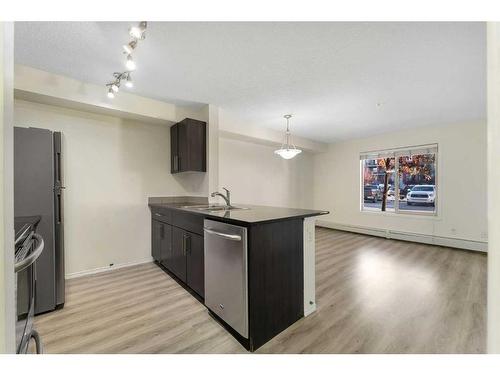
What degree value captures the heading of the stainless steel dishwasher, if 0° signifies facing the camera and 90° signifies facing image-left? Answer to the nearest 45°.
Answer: approximately 45°

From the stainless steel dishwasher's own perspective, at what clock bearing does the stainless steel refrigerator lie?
The stainless steel refrigerator is roughly at 2 o'clock from the stainless steel dishwasher.

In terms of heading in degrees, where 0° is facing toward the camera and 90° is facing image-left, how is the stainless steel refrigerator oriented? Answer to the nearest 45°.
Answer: approximately 270°

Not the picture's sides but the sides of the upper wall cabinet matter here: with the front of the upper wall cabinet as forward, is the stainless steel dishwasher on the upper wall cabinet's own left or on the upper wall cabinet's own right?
on the upper wall cabinet's own left

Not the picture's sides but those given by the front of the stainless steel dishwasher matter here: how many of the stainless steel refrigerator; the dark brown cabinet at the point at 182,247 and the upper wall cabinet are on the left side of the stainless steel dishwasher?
0

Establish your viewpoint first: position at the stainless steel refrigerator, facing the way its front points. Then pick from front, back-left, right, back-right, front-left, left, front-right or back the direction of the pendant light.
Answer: front

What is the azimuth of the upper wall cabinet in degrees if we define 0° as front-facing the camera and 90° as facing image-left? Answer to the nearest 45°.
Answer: approximately 45°

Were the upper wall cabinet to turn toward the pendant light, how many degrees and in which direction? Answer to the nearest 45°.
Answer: approximately 135° to its left

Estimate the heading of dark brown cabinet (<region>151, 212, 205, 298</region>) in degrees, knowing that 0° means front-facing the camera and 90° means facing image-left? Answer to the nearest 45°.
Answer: approximately 45°

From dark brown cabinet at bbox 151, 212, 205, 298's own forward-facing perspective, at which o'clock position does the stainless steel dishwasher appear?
The stainless steel dishwasher is roughly at 10 o'clock from the dark brown cabinet.

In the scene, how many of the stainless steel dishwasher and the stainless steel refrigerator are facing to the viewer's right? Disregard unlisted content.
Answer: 1

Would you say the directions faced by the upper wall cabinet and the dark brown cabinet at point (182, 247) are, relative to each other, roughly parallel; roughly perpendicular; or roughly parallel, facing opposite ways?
roughly parallel

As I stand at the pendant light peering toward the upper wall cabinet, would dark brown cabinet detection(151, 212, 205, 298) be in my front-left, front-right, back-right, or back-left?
front-left
